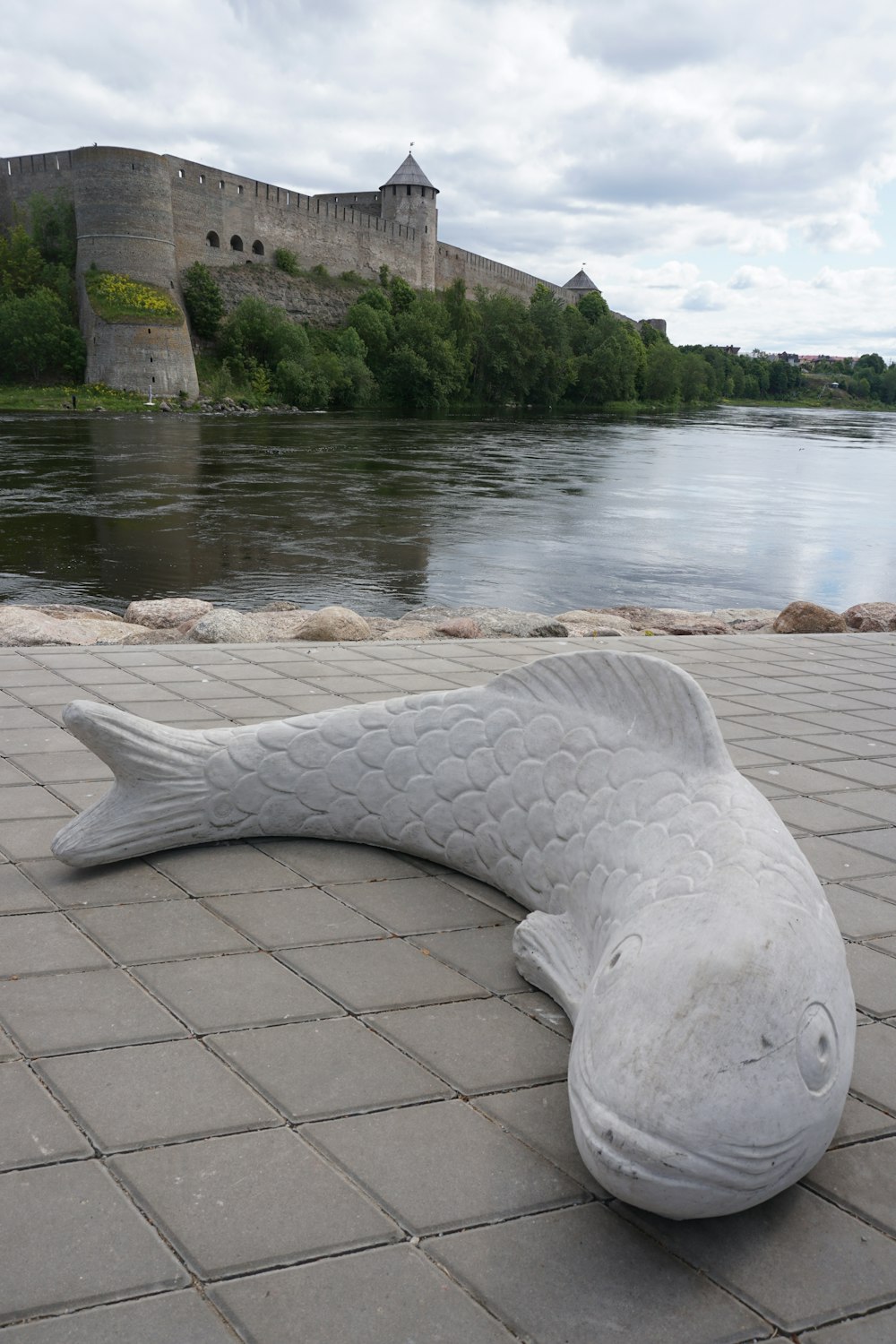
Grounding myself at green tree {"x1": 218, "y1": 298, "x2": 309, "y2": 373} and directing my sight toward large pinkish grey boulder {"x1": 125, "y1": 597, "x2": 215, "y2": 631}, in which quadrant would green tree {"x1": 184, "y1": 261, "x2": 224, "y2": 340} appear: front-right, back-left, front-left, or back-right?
back-right

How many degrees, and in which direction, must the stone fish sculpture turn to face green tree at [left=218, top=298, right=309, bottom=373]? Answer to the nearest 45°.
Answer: approximately 180°

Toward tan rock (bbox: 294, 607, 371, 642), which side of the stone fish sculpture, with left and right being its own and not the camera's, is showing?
back

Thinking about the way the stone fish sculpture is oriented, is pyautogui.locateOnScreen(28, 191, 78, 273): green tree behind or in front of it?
behind

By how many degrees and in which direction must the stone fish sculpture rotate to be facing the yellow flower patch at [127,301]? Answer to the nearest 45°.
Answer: approximately 180°

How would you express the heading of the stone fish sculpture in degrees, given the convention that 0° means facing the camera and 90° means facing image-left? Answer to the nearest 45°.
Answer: approximately 0°

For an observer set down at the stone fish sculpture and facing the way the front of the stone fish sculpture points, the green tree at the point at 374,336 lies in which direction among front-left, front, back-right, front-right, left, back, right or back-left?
back

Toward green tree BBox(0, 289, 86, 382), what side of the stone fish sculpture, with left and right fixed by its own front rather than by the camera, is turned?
back

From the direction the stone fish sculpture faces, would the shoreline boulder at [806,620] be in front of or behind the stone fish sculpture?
behind
